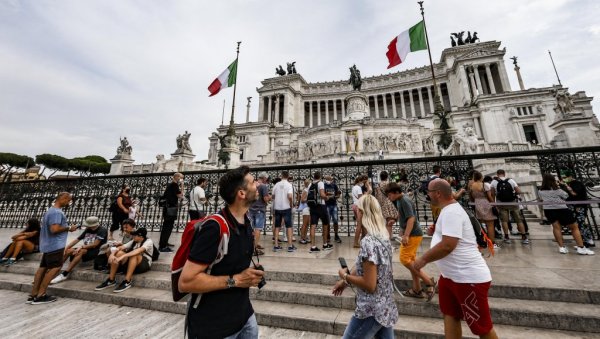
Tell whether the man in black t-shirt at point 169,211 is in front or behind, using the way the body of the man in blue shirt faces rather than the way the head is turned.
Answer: in front

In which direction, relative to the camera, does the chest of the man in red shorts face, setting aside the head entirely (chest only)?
to the viewer's left

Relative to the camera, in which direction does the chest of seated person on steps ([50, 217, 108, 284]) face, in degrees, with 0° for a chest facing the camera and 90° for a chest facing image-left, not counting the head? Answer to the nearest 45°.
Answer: approximately 45°

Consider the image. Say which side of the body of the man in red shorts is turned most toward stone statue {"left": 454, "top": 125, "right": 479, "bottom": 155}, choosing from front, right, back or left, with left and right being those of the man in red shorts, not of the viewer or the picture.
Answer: right

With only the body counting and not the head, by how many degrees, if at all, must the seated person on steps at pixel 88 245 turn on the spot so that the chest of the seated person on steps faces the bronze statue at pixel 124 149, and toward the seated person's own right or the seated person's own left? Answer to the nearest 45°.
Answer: approximately 135° to the seated person's own right

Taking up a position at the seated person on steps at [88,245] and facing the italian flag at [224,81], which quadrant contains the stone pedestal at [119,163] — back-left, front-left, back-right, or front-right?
front-left

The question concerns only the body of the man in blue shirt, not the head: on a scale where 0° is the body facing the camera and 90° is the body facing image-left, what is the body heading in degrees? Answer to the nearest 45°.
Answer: approximately 270°

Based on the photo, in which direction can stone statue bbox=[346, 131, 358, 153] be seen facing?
toward the camera

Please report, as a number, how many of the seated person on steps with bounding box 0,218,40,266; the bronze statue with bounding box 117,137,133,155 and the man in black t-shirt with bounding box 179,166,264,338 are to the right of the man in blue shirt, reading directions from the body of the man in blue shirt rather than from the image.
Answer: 1

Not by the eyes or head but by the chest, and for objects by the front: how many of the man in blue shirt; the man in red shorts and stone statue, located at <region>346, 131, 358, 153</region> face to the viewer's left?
1
